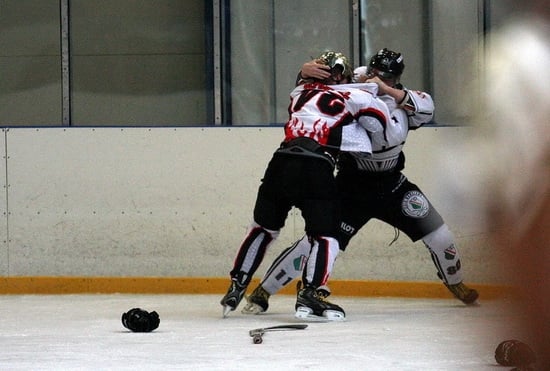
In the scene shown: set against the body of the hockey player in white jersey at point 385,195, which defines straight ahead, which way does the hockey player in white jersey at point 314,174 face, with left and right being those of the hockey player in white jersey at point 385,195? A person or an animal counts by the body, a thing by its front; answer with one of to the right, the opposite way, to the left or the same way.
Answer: the opposite way

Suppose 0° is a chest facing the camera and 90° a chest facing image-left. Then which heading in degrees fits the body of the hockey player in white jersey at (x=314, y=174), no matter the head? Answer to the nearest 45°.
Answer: approximately 225°

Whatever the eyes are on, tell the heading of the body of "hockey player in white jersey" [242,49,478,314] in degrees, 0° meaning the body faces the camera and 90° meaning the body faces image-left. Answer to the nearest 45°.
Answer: approximately 45°

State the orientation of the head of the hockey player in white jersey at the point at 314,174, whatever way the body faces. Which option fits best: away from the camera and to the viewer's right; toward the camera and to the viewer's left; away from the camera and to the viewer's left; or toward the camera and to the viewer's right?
away from the camera and to the viewer's right

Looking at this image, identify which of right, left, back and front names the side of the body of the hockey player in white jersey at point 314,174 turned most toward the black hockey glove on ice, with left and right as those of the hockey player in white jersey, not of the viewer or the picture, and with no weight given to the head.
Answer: back
